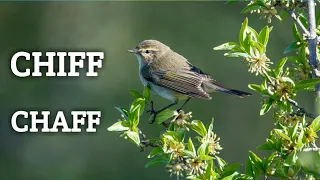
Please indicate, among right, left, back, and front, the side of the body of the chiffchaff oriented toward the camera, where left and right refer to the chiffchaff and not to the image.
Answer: left
